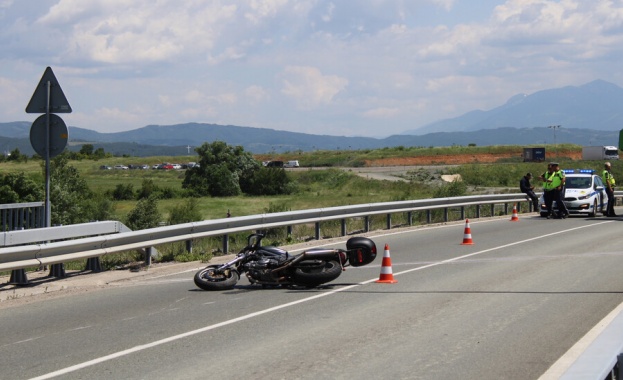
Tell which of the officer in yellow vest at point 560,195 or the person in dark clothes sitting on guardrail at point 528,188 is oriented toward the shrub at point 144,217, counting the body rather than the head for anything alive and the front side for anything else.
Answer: the officer in yellow vest

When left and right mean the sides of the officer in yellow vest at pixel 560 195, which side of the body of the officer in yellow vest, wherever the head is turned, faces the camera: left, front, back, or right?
left

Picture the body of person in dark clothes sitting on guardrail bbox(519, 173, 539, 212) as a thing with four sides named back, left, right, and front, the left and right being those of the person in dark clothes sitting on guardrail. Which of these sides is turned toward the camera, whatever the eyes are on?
right

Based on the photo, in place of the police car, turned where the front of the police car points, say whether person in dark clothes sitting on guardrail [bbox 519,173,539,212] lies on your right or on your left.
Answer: on your right

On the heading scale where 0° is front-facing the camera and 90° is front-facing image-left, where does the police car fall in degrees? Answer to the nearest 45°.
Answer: approximately 45°

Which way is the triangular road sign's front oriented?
away from the camera

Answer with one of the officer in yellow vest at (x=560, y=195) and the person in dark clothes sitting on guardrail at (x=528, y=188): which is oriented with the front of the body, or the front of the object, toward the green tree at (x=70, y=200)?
the officer in yellow vest

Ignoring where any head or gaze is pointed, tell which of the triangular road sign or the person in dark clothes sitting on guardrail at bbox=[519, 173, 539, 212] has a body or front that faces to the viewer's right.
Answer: the person in dark clothes sitting on guardrail
